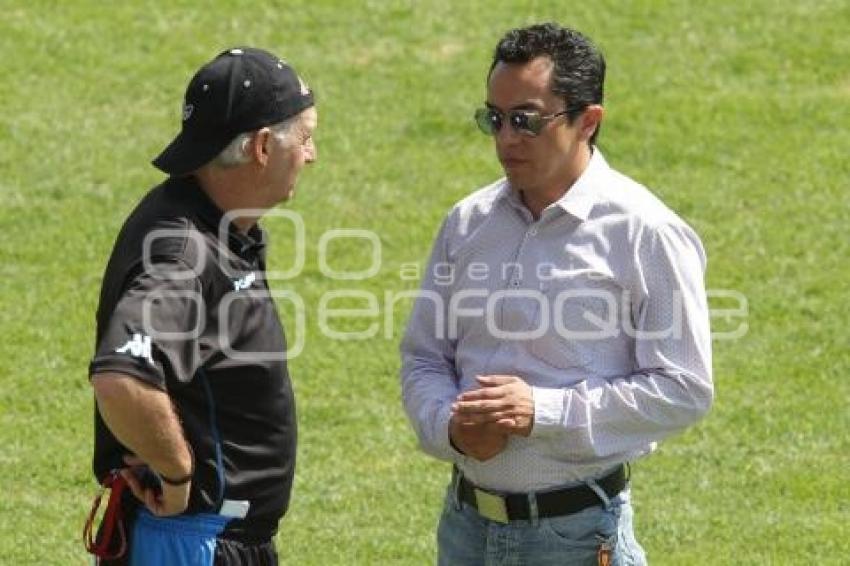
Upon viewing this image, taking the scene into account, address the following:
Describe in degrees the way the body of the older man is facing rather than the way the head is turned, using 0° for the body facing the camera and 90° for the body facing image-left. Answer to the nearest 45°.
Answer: approximately 270°

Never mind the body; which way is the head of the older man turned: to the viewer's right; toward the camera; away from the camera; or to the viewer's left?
to the viewer's right
